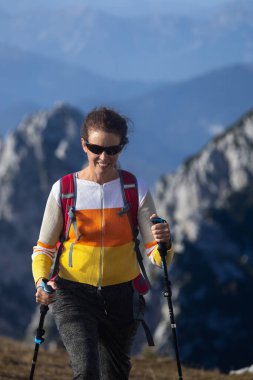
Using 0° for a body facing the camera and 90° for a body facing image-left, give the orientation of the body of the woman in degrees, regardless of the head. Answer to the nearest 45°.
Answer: approximately 0°
